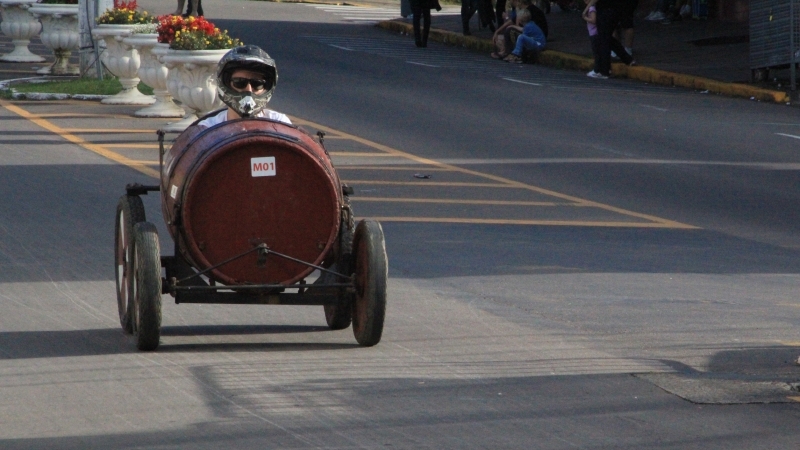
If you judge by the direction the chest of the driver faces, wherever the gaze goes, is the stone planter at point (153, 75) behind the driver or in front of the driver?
behind

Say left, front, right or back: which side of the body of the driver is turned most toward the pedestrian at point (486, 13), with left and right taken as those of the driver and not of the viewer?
back

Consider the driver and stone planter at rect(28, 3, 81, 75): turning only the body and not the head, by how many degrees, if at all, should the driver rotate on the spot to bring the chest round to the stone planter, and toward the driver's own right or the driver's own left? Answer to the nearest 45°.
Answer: approximately 180°

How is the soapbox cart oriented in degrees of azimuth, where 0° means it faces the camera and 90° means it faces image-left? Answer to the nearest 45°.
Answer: approximately 0°

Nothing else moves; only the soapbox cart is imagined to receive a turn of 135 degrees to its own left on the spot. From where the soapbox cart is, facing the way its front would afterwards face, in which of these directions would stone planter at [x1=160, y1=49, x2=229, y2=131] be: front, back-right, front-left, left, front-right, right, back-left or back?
front-left

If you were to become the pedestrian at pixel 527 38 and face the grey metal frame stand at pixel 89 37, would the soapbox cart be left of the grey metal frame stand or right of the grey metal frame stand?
left

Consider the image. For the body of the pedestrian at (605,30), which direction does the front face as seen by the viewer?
to the viewer's left

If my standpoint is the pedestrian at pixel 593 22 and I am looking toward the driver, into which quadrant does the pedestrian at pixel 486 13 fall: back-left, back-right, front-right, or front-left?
back-right

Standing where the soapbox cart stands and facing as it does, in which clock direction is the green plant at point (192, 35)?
The green plant is roughly at 6 o'clock from the soapbox cart.

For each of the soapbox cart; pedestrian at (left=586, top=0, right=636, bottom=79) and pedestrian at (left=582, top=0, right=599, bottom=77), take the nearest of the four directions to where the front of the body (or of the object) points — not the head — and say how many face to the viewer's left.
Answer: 2
